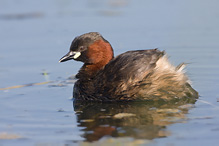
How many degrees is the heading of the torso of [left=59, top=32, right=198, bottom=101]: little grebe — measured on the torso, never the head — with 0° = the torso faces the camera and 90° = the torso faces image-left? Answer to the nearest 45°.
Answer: approximately 90°
